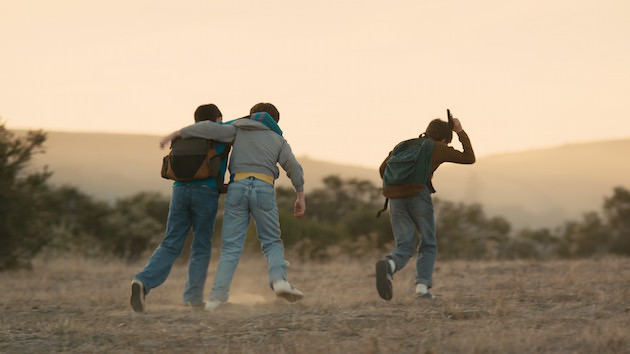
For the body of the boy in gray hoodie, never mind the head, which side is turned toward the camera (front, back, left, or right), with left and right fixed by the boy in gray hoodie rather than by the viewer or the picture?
back

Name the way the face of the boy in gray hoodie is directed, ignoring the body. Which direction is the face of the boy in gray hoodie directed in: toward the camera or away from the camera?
away from the camera
